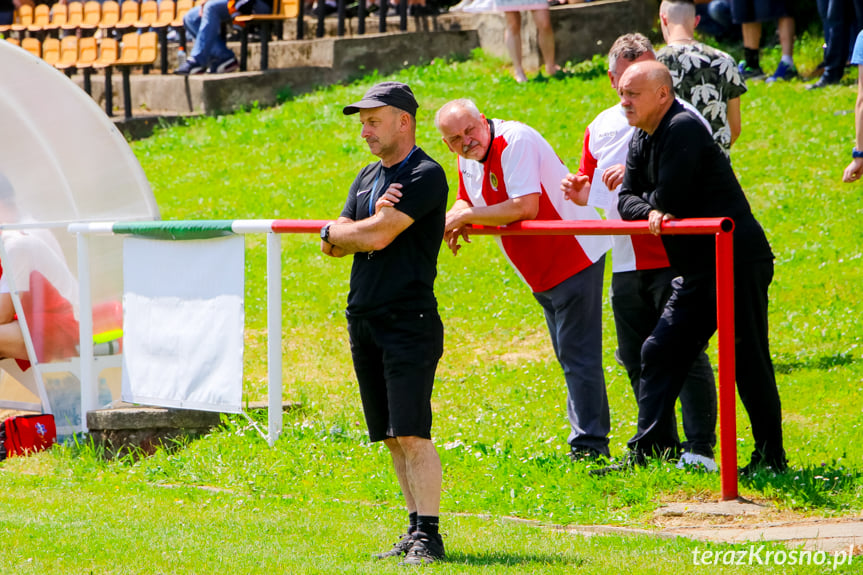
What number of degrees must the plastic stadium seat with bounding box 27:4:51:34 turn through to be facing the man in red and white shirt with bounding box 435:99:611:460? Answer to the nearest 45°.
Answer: approximately 45° to its left

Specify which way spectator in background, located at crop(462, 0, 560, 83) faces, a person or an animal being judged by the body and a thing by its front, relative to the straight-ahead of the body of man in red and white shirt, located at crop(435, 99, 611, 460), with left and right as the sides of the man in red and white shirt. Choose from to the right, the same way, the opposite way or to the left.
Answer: to the left

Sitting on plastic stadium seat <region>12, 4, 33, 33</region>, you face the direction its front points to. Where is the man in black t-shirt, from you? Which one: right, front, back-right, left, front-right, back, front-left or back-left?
front-left

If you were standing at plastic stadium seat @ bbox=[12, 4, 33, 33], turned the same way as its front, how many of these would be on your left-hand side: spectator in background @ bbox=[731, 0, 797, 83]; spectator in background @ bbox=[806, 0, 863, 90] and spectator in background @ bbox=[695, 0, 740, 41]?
3

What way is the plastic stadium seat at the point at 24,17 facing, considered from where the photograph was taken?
facing the viewer and to the left of the viewer

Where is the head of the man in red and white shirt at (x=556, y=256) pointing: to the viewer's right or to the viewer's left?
to the viewer's left

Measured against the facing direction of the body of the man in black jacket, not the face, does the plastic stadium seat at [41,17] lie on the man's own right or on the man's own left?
on the man's own right

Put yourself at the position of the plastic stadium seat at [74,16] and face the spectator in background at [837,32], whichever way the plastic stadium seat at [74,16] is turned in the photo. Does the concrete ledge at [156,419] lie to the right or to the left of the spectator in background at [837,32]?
right

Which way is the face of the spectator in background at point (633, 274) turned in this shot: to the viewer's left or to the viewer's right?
to the viewer's left

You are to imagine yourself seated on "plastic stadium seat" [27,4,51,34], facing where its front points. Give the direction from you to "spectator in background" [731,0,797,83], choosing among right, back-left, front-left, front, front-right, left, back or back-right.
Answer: left

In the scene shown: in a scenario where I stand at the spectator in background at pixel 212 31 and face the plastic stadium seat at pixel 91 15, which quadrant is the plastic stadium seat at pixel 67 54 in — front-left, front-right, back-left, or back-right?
front-left

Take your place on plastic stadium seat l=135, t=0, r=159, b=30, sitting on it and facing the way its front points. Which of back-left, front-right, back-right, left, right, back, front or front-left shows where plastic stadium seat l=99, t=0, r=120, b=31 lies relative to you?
right
